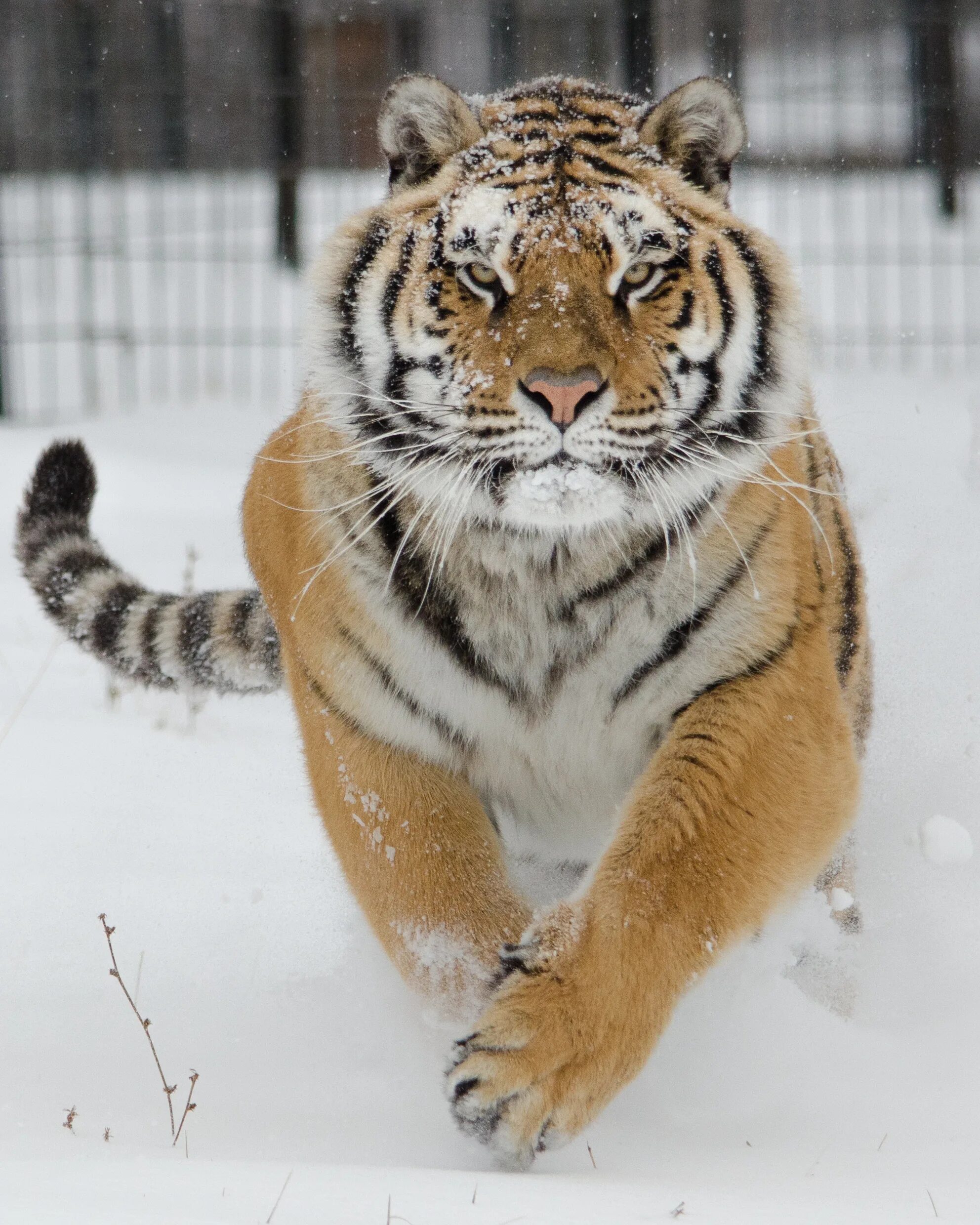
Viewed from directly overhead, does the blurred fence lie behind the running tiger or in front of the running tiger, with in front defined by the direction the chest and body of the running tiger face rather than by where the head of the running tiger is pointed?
behind

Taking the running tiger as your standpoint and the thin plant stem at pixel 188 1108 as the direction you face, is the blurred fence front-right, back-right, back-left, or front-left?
back-right

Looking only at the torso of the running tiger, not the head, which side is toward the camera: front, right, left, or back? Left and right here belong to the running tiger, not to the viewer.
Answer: front

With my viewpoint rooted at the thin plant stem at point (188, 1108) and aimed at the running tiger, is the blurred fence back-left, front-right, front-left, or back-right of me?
front-left
